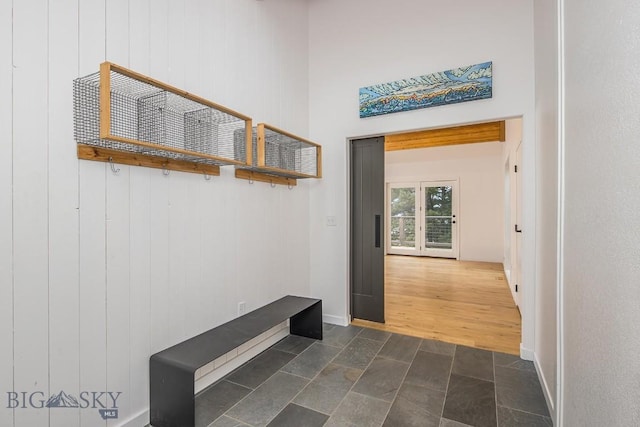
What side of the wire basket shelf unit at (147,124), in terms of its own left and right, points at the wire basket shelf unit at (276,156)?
left

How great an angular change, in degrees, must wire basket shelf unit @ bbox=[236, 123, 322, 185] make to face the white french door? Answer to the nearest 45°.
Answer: approximately 90° to its left

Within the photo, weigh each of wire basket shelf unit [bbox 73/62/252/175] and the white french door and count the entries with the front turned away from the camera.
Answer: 0

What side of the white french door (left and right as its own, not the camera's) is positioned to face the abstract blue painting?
front

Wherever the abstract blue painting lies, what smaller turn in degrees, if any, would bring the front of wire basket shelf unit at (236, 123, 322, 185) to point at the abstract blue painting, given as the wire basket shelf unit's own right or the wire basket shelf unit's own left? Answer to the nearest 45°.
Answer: approximately 45° to the wire basket shelf unit's own left

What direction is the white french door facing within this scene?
toward the camera

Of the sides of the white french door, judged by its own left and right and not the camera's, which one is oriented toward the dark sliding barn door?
front

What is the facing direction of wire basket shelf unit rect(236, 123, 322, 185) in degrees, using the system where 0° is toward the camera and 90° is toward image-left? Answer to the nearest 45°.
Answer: approximately 315°

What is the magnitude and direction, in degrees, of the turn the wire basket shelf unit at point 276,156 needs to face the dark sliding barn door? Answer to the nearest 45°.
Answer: approximately 90° to its left

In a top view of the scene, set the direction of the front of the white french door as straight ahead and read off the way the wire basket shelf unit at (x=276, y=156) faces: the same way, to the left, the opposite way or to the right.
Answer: to the left

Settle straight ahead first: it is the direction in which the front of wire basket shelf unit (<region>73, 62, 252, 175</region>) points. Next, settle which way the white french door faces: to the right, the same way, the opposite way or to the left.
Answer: to the right

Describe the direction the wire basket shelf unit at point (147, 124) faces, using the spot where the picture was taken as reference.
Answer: facing the viewer and to the right of the viewer
